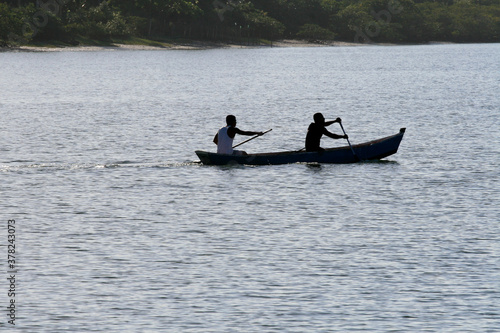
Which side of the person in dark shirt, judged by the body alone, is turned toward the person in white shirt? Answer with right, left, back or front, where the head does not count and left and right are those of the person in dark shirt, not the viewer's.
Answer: back

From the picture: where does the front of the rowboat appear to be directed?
to the viewer's right

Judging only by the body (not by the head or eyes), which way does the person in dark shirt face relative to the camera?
to the viewer's right
